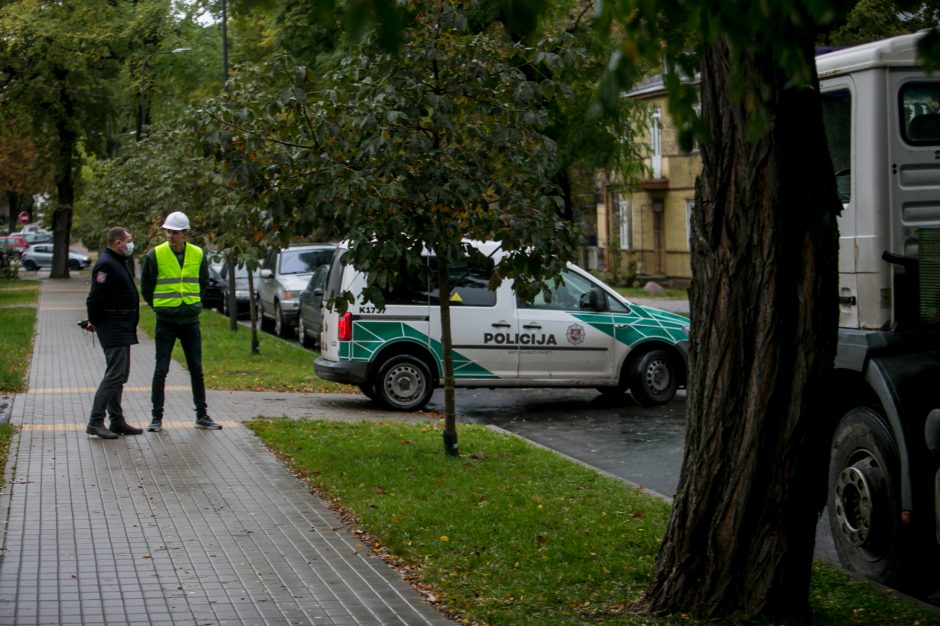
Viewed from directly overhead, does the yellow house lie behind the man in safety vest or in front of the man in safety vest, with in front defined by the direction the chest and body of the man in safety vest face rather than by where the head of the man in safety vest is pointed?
behind

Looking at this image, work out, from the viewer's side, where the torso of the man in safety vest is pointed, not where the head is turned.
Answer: toward the camera

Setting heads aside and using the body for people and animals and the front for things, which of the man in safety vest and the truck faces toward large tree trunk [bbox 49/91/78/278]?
the truck

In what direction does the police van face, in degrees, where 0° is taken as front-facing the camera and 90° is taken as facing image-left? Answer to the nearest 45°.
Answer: approximately 270°

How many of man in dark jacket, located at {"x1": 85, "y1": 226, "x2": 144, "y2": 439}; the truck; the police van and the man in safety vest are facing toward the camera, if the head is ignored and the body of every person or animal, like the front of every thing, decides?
1

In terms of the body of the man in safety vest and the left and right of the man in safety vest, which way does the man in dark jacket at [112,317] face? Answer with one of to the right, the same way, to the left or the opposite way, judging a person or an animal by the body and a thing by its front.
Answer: to the left

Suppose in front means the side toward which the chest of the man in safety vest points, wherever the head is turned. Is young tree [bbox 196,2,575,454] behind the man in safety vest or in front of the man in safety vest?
in front

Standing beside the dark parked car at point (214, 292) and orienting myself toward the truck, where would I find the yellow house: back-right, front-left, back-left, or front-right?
back-left

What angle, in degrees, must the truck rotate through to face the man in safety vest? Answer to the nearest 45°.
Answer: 0° — it already faces them

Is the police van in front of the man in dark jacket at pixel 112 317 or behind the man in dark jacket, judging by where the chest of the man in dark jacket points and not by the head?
in front

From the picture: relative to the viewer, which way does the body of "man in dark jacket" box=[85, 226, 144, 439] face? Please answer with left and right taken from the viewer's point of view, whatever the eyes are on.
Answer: facing to the right of the viewer

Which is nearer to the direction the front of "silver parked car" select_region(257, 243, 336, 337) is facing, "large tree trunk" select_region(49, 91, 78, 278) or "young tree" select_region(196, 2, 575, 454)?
the young tree

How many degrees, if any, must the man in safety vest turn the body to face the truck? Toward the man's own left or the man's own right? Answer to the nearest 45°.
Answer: approximately 45° to the man's own left

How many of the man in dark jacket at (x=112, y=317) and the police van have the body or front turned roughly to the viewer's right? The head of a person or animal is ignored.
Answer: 2
